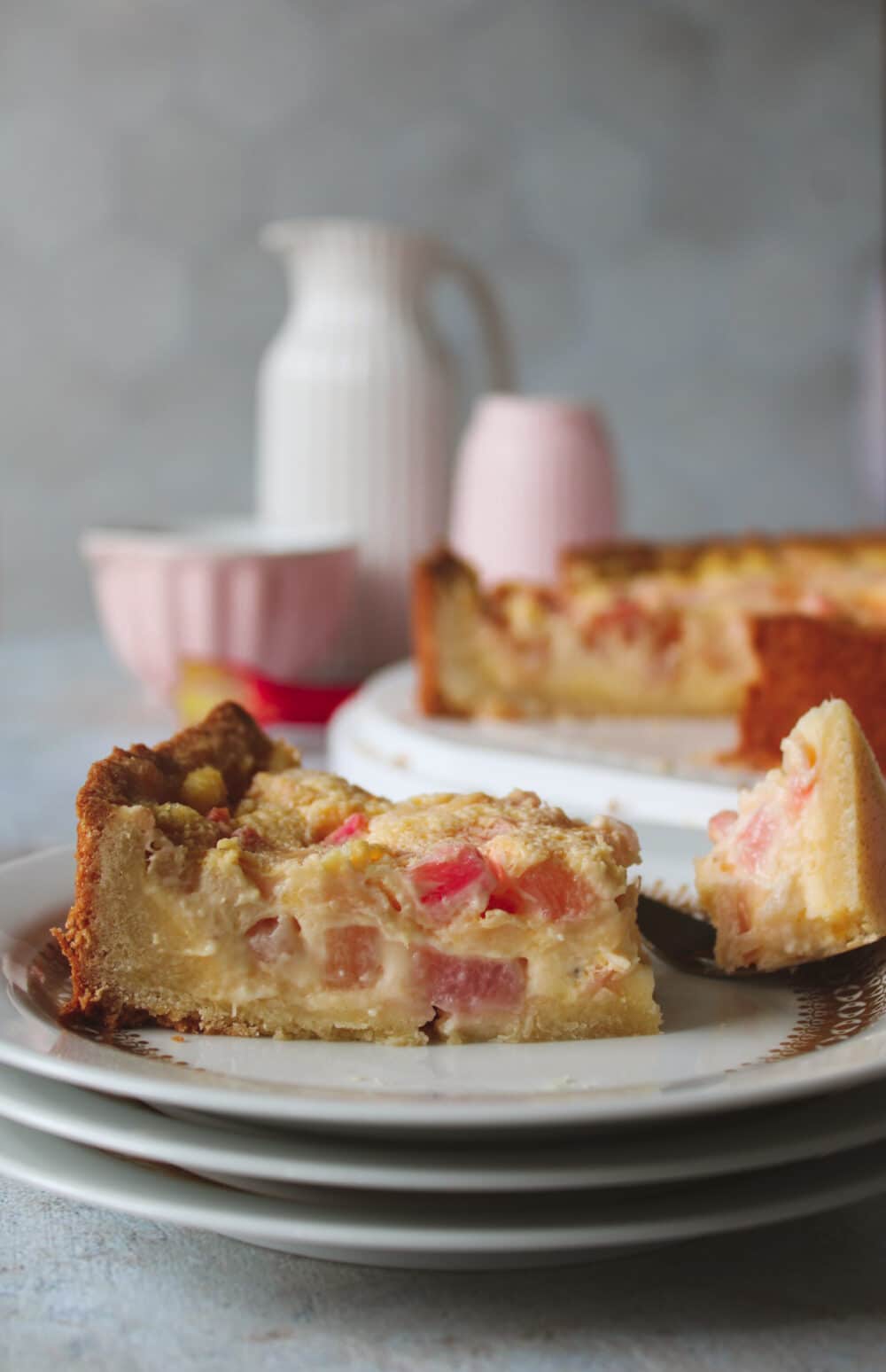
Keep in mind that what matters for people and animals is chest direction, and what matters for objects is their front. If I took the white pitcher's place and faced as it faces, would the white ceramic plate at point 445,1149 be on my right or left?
on my left

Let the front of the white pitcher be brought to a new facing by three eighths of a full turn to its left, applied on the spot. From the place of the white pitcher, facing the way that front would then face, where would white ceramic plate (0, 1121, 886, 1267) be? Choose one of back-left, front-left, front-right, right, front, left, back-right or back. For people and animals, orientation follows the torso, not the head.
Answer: front-right

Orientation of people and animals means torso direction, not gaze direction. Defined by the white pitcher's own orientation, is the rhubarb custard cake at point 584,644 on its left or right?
on its left

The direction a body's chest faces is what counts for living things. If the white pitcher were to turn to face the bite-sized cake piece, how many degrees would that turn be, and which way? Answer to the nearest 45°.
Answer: approximately 90° to its left

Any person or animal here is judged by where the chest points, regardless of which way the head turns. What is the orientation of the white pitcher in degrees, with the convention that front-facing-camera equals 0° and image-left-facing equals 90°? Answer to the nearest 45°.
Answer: approximately 90°

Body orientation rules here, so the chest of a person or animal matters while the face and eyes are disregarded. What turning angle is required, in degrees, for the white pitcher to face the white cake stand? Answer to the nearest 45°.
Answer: approximately 90° to its left

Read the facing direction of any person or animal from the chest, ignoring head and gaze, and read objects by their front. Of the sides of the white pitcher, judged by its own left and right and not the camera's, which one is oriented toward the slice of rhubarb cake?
left

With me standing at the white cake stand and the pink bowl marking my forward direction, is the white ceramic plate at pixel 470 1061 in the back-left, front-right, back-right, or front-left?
back-left

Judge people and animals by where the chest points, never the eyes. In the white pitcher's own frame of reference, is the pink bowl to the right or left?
on its left
